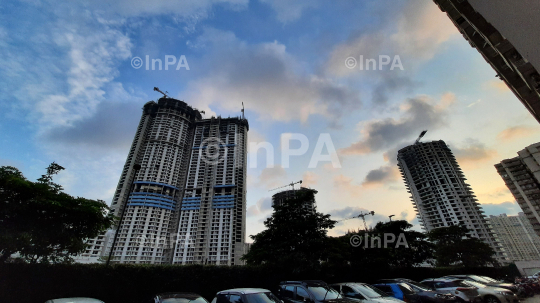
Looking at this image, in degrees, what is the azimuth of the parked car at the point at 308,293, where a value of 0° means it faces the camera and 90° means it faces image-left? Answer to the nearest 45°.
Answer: approximately 315°

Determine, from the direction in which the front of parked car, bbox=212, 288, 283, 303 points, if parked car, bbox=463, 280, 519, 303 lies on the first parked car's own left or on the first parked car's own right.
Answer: on the first parked car's own left

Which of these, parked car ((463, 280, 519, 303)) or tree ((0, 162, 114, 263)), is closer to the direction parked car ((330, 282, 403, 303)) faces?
the parked car

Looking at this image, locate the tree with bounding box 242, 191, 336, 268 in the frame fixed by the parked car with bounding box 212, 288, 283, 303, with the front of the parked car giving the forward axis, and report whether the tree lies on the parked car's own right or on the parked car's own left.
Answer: on the parked car's own left

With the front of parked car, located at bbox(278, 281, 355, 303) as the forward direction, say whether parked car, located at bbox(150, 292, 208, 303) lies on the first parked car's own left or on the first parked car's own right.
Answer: on the first parked car's own right

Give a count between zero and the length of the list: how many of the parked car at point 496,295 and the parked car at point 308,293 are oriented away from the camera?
0

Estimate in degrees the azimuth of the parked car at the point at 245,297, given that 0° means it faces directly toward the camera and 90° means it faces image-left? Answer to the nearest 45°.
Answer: approximately 315°

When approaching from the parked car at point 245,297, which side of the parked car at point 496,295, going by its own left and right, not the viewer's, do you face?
right

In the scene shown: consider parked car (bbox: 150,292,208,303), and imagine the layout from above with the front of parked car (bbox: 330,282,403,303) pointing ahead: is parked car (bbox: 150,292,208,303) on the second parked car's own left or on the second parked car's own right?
on the second parked car's own right

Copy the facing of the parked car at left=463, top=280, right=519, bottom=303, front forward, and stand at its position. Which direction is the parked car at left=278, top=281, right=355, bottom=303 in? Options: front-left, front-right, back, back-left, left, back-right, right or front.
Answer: right

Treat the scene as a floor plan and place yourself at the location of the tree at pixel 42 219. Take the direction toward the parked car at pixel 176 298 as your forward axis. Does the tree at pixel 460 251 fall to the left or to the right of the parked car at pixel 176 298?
left

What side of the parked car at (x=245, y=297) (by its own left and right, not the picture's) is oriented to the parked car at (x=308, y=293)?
left

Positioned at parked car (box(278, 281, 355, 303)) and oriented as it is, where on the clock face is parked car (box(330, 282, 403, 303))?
parked car (box(330, 282, 403, 303)) is roughly at 10 o'clock from parked car (box(278, 281, 355, 303)).
